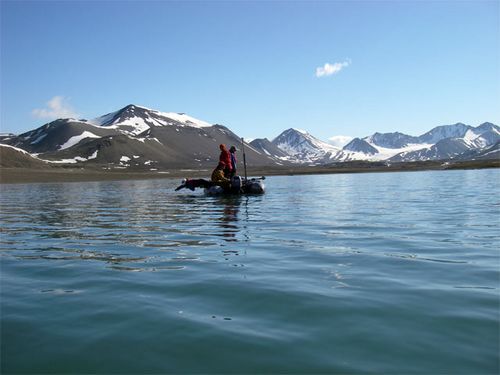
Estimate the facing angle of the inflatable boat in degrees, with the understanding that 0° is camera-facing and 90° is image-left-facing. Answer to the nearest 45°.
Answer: approximately 90°
